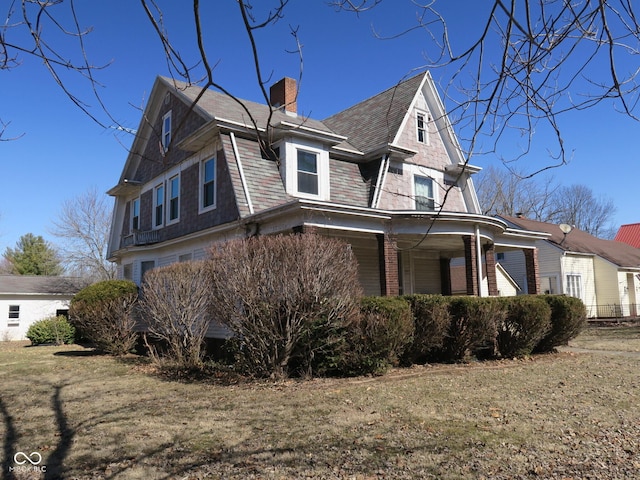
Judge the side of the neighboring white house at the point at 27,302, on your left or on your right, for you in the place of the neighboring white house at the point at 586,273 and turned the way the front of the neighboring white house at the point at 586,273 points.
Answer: on your right

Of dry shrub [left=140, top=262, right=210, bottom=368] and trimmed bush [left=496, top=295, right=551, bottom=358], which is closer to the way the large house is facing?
the trimmed bush

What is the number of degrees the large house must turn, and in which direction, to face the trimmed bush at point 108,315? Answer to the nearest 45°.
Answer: approximately 135° to its right

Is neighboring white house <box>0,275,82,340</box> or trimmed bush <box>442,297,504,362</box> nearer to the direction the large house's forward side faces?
the trimmed bush

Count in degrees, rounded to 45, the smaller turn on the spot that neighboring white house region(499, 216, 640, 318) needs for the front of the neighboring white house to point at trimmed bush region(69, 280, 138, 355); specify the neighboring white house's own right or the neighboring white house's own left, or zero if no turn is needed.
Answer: approximately 90° to the neighboring white house's own right

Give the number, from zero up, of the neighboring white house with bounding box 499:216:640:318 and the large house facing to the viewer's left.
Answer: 0

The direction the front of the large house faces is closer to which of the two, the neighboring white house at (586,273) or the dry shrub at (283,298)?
the dry shrub

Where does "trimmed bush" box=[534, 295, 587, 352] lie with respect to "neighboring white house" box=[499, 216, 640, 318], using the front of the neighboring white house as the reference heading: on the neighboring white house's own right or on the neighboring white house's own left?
on the neighboring white house's own right

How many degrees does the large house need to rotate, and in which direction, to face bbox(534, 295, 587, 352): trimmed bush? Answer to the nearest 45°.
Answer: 0° — it already faces it

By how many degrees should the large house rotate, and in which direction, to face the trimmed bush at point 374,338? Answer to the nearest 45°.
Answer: approximately 45° to its right

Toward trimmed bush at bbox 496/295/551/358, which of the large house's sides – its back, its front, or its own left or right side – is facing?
front

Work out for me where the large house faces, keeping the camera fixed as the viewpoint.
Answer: facing the viewer and to the right of the viewer

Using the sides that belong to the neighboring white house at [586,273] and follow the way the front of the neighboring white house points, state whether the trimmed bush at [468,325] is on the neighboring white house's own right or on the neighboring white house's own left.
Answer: on the neighboring white house's own right

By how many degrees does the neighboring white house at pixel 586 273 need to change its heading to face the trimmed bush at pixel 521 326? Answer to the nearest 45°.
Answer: approximately 45° to its right
